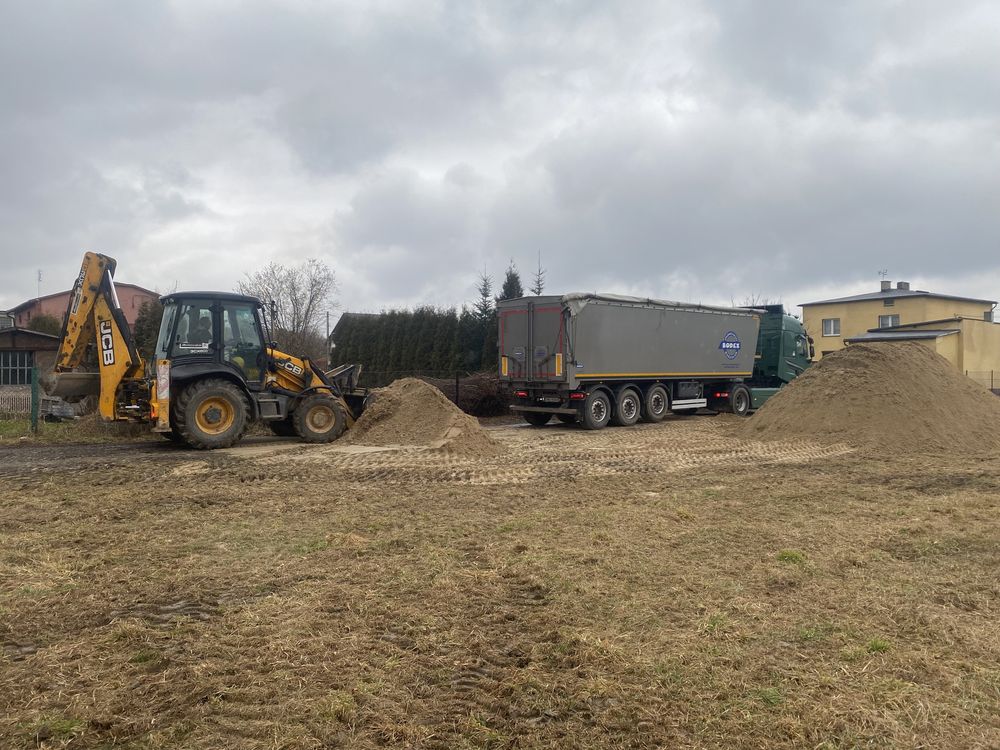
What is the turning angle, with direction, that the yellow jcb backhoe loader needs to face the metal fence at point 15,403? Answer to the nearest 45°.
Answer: approximately 135° to its left

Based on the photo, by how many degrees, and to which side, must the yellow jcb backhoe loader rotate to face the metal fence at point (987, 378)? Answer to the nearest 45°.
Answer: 0° — it already faces it

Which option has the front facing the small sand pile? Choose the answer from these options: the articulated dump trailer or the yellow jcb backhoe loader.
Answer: the yellow jcb backhoe loader

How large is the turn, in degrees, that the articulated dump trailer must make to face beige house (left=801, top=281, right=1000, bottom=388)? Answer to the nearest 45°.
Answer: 0° — it already faces it

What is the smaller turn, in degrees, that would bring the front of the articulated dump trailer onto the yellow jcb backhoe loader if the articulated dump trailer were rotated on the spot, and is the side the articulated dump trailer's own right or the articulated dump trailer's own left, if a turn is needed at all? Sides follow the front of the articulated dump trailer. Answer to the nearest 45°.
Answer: approximately 180°

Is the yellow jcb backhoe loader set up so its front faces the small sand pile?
yes

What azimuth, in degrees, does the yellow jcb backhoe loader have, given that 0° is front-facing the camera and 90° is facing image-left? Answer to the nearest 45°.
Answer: approximately 270°

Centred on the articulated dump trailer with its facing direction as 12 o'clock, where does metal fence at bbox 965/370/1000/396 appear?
The metal fence is roughly at 12 o'clock from the articulated dump trailer.

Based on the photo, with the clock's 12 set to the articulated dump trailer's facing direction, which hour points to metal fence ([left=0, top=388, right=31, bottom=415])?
The metal fence is roughly at 7 o'clock from the articulated dump trailer.

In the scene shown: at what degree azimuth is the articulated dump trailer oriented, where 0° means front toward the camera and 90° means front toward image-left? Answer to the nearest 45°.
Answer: approximately 225°

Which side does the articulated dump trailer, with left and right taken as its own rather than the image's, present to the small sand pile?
back
